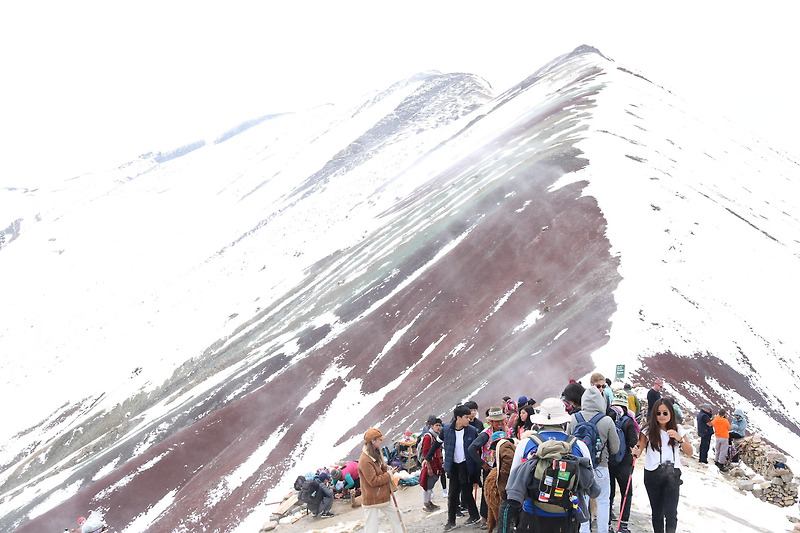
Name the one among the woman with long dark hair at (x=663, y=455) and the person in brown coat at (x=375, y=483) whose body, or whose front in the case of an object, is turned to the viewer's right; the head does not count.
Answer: the person in brown coat

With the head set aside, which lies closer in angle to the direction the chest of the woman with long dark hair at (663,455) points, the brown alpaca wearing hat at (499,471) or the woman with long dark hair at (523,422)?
the brown alpaca wearing hat

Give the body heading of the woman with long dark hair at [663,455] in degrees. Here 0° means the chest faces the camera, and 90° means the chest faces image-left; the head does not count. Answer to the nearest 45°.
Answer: approximately 0°

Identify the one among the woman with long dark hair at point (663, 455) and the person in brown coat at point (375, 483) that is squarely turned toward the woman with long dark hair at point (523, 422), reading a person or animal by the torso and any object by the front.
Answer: the person in brown coat
